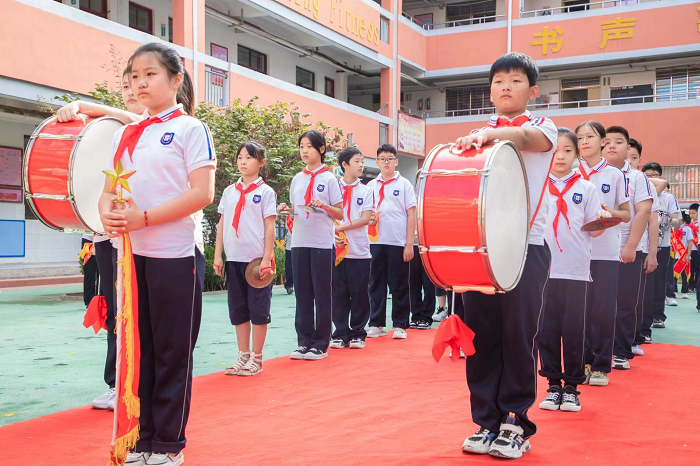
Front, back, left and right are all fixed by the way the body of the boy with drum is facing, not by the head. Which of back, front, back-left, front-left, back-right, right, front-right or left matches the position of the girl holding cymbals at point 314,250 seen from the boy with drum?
right

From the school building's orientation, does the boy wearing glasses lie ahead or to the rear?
ahead

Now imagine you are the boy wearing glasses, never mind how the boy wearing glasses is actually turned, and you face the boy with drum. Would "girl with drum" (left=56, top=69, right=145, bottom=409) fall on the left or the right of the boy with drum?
right

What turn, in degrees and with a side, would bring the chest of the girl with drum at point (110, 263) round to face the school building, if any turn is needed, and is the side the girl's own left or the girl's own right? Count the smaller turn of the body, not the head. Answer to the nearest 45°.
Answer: approximately 180°

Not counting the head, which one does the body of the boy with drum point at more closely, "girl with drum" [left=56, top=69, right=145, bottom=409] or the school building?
the girl with drum

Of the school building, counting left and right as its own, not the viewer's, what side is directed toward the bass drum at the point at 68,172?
front

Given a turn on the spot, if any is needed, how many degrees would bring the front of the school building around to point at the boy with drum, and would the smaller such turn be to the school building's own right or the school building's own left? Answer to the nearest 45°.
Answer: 0° — it already faces them

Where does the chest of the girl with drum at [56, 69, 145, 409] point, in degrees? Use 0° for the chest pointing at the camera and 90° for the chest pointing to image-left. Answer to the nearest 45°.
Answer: approximately 45°

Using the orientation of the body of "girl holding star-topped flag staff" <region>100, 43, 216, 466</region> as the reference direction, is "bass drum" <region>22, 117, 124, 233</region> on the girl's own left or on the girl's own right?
on the girl's own right

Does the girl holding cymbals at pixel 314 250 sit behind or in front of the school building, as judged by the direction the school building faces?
in front
